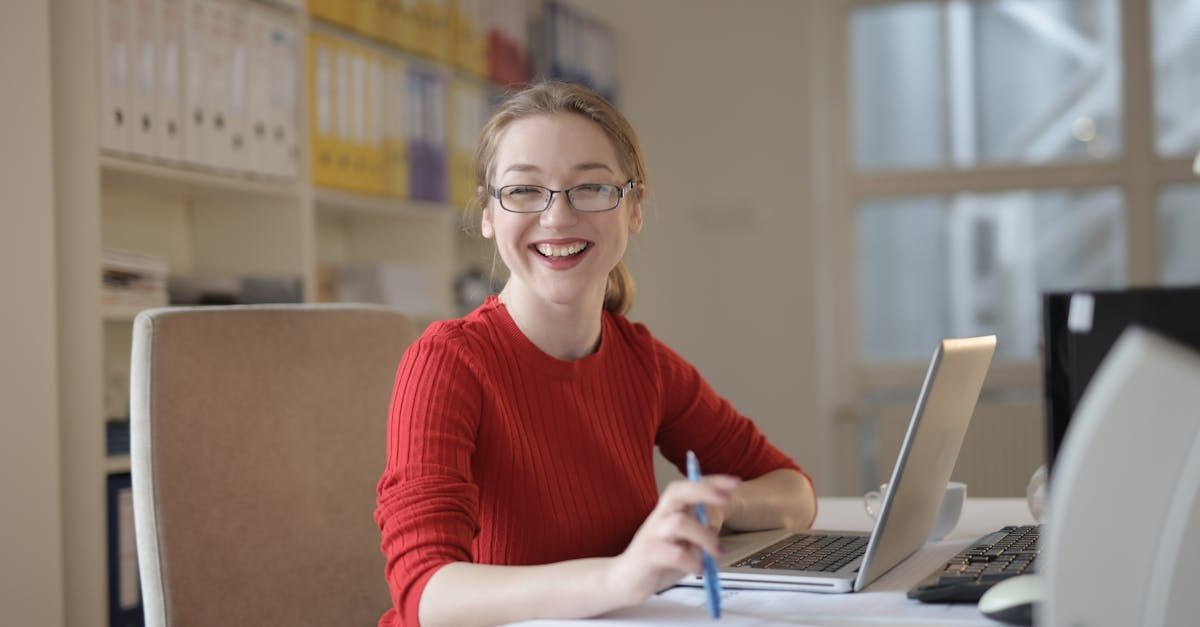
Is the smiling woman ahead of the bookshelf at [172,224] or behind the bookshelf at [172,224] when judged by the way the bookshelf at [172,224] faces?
ahead

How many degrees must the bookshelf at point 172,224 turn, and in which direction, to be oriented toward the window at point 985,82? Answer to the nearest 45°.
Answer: approximately 90° to its left

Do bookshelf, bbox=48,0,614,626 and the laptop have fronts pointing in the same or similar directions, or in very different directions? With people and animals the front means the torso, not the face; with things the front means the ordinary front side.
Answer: very different directions

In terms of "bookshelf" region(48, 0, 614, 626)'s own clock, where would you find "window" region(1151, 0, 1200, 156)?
The window is roughly at 10 o'clock from the bookshelf.

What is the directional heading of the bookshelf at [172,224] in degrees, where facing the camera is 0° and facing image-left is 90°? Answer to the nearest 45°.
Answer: approximately 315°

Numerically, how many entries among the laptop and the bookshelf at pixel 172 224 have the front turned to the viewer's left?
1

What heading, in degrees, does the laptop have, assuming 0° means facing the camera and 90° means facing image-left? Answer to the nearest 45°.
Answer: approximately 90°
